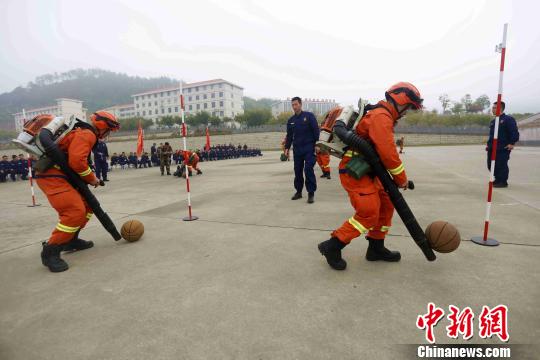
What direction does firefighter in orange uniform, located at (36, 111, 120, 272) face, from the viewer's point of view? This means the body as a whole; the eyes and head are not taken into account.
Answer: to the viewer's right

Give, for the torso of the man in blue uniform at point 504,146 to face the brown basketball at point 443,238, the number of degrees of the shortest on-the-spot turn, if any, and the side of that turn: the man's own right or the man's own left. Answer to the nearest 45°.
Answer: approximately 45° to the man's own left

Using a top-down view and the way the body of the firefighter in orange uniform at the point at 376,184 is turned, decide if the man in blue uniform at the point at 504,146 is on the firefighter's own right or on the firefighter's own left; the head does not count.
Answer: on the firefighter's own left

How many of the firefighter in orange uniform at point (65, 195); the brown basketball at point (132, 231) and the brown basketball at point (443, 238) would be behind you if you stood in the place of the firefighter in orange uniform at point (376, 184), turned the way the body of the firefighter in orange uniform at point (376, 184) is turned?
2

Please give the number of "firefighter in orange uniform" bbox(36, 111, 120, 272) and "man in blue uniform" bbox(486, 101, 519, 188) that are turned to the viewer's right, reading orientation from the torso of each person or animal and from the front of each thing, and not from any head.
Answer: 1

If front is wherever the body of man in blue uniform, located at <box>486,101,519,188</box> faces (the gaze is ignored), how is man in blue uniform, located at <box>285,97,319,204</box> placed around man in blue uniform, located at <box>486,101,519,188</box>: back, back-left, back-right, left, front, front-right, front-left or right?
front

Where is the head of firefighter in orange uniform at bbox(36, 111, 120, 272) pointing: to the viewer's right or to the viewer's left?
to the viewer's right

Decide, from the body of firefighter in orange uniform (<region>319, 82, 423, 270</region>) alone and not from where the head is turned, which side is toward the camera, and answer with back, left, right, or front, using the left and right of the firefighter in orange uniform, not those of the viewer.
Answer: right

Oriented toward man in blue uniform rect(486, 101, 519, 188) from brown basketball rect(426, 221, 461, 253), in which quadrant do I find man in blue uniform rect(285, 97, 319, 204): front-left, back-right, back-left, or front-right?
front-left

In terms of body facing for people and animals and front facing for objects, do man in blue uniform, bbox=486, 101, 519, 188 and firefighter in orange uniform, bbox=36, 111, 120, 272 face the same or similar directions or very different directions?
very different directions

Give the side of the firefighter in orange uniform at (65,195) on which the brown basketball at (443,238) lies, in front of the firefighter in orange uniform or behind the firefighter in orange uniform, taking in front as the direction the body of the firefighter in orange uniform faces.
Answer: in front

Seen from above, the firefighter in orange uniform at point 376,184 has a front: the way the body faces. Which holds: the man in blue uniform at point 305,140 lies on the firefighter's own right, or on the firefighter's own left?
on the firefighter's own left

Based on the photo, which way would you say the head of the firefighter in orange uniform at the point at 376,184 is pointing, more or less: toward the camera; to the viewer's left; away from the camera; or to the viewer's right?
to the viewer's right

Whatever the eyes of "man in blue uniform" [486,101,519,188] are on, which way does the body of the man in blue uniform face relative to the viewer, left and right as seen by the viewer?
facing the viewer and to the left of the viewer

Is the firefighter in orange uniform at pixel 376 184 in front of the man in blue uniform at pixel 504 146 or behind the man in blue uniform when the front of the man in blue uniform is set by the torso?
in front

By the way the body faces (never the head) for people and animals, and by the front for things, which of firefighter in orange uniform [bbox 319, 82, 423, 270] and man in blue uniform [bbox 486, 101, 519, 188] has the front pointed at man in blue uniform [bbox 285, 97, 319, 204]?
man in blue uniform [bbox 486, 101, 519, 188]
